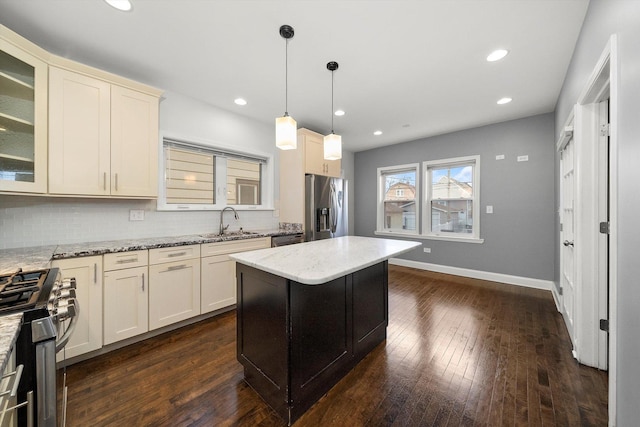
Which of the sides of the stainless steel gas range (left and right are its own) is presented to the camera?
right

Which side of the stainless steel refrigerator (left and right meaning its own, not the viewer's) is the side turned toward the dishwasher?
right

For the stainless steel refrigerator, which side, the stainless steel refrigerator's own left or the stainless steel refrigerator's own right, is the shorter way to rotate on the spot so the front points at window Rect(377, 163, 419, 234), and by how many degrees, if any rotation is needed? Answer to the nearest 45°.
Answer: approximately 90° to the stainless steel refrigerator's own left

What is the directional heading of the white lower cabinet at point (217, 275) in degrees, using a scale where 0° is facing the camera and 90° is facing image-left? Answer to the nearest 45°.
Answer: approximately 315°

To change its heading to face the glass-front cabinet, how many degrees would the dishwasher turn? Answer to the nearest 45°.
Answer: approximately 90° to its right

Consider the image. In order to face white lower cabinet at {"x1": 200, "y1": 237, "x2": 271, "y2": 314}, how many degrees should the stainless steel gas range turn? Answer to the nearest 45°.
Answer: approximately 45° to its left

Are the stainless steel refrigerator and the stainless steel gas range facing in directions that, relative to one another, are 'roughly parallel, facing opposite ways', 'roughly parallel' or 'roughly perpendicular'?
roughly perpendicular
